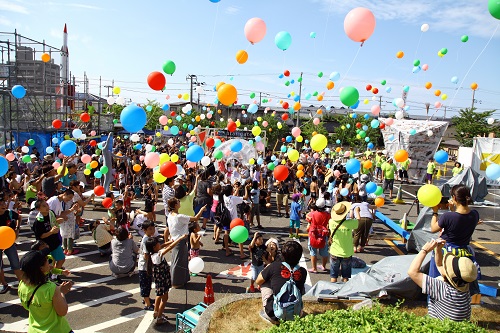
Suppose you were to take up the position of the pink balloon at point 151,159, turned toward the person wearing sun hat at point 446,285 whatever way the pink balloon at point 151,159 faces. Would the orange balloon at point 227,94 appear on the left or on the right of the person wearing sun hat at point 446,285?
left

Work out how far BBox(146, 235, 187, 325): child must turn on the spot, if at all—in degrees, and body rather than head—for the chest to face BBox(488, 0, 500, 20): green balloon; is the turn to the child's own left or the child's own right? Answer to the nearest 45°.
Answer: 0° — they already face it

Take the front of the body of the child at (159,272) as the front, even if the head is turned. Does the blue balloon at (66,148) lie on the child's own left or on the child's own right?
on the child's own left
